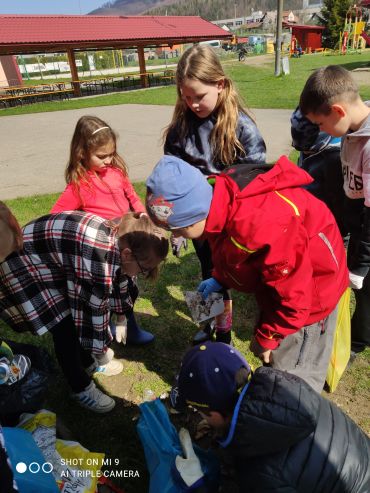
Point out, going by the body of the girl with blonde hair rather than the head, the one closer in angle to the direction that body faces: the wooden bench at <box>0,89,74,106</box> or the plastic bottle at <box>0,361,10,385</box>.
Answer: the plastic bottle

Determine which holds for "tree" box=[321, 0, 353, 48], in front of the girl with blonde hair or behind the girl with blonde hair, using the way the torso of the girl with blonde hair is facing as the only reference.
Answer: behind

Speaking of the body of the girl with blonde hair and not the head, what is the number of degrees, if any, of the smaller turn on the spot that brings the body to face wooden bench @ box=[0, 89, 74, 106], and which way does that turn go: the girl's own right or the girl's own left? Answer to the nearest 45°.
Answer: approximately 90° to the girl's own right

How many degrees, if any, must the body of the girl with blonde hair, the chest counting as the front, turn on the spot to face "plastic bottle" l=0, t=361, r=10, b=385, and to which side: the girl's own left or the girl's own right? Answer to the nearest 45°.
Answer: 0° — they already face it

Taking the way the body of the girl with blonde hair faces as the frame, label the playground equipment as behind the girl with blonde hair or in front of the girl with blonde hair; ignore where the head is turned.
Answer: behind

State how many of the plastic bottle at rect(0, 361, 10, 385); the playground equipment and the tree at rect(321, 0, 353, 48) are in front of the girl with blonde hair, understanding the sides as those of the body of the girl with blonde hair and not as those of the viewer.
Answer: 1

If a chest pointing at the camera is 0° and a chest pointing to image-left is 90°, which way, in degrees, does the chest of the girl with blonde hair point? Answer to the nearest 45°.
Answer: approximately 45°

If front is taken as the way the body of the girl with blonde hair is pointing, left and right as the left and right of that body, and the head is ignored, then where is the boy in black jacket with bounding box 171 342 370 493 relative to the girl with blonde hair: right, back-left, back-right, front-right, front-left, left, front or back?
front-left

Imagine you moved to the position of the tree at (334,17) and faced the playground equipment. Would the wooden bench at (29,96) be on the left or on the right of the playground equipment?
right

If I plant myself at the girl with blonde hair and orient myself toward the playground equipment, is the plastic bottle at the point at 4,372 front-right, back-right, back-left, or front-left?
back-left
